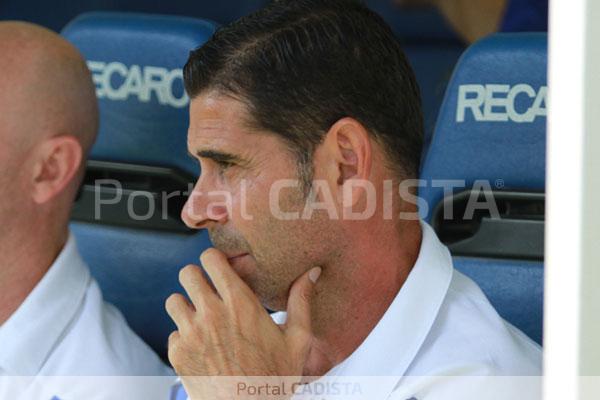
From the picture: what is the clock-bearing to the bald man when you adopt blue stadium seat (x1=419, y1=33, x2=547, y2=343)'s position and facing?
The bald man is roughly at 3 o'clock from the blue stadium seat.

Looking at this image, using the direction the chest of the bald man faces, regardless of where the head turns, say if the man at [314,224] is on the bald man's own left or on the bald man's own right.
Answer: on the bald man's own left

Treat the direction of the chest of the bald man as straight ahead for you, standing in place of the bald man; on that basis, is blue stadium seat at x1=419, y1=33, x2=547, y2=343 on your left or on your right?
on your left

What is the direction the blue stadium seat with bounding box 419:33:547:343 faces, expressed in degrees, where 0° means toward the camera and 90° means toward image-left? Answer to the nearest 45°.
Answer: approximately 0°

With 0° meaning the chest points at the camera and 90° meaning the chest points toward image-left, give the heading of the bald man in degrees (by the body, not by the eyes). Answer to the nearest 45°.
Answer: approximately 45°
